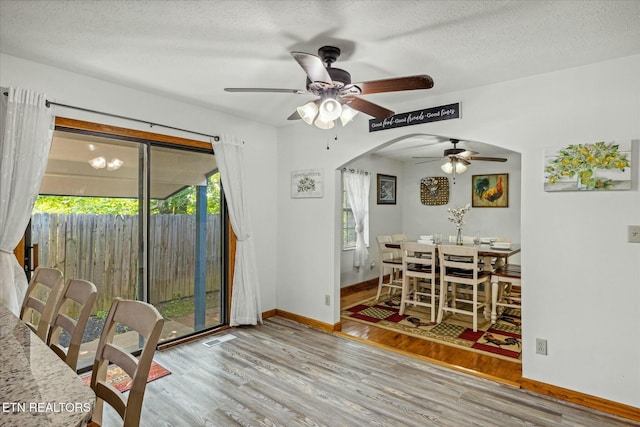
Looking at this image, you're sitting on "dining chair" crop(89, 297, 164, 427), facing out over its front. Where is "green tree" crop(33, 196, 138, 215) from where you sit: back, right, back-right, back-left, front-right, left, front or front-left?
back-right

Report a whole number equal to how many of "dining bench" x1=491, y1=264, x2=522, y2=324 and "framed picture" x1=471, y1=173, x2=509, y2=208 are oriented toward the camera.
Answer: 1

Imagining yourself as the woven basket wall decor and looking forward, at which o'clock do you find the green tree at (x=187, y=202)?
The green tree is roughly at 3 o'clock from the woven basket wall decor.

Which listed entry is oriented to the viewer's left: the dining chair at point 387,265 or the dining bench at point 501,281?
the dining bench at point 501,281

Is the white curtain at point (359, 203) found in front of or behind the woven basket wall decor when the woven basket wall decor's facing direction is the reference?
in front

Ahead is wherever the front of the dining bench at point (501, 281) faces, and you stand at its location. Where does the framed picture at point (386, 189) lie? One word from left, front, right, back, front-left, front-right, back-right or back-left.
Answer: front-right

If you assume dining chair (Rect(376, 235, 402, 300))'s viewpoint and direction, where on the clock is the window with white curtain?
The window with white curtain is roughly at 6 o'clock from the dining chair.

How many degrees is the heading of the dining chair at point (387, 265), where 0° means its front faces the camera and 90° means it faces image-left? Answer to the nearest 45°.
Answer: approximately 315°

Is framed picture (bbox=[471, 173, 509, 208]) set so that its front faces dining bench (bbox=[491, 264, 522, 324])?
yes

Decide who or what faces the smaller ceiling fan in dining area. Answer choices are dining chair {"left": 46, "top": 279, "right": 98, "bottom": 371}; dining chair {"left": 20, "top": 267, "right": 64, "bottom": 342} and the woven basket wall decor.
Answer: the woven basket wall decor

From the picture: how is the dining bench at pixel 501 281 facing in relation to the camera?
to the viewer's left

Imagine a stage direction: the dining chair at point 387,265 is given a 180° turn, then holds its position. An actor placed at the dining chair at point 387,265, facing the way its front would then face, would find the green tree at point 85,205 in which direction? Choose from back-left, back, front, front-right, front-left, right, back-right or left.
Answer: front
